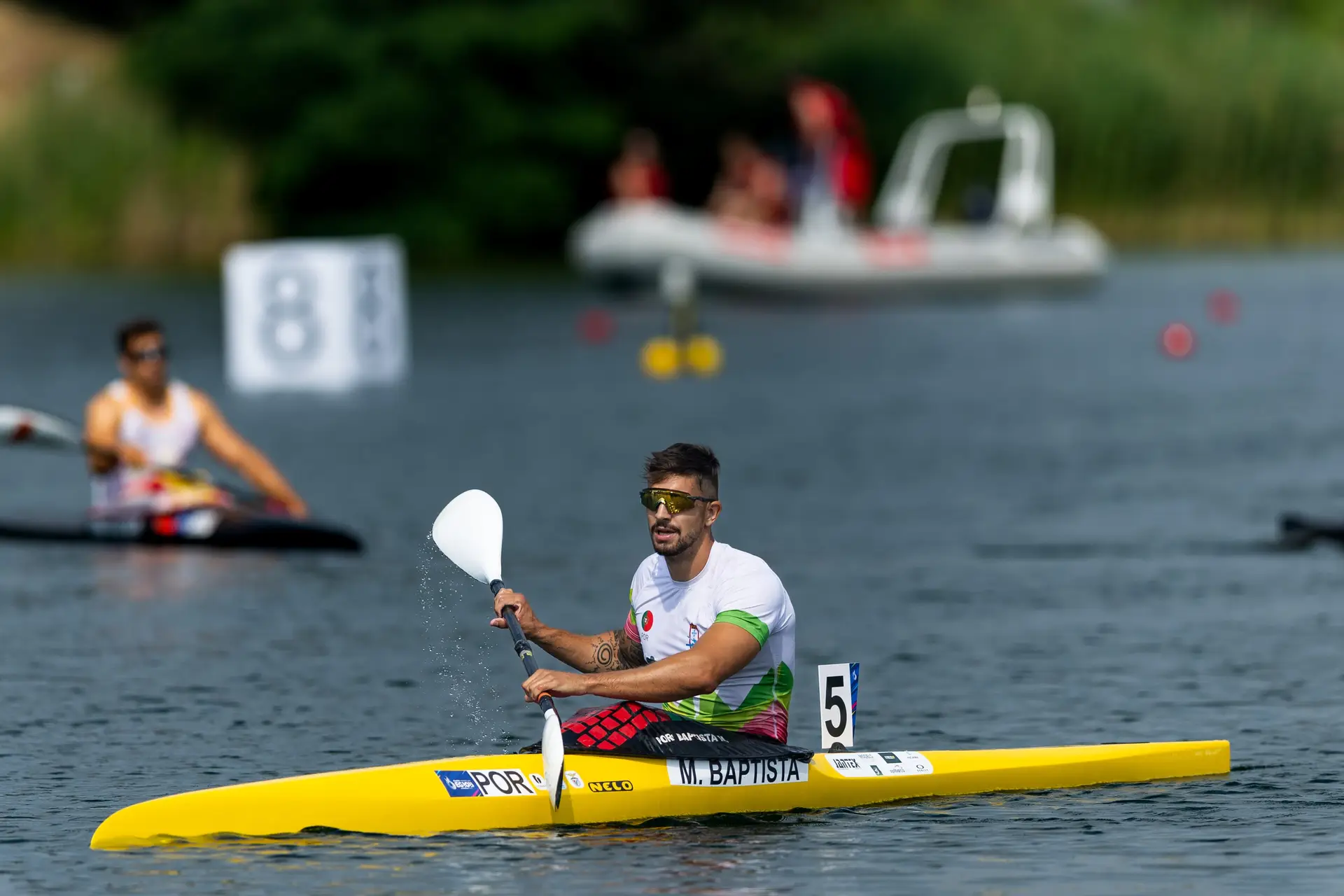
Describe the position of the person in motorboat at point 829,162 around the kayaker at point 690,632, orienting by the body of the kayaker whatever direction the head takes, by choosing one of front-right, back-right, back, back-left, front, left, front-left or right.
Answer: back-right

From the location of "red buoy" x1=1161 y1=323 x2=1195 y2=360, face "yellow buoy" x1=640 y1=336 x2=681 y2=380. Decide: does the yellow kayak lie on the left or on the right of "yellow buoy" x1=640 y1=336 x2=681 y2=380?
left

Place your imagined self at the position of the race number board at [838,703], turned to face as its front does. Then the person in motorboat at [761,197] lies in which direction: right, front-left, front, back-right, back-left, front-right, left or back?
back

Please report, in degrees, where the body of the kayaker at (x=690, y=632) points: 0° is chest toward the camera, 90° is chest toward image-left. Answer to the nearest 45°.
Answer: approximately 45°

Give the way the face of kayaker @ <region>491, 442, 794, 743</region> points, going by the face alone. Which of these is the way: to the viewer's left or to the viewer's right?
to the viewer's left

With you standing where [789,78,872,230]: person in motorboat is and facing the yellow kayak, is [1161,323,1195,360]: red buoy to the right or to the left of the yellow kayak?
left

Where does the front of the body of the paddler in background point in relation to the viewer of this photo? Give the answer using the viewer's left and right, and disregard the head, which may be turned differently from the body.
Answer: facing the viewer and to the right of the viewer

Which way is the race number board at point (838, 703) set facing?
toward the camera

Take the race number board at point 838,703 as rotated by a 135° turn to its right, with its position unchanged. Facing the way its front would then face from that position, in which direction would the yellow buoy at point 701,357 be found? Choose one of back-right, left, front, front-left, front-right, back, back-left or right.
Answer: front-right
